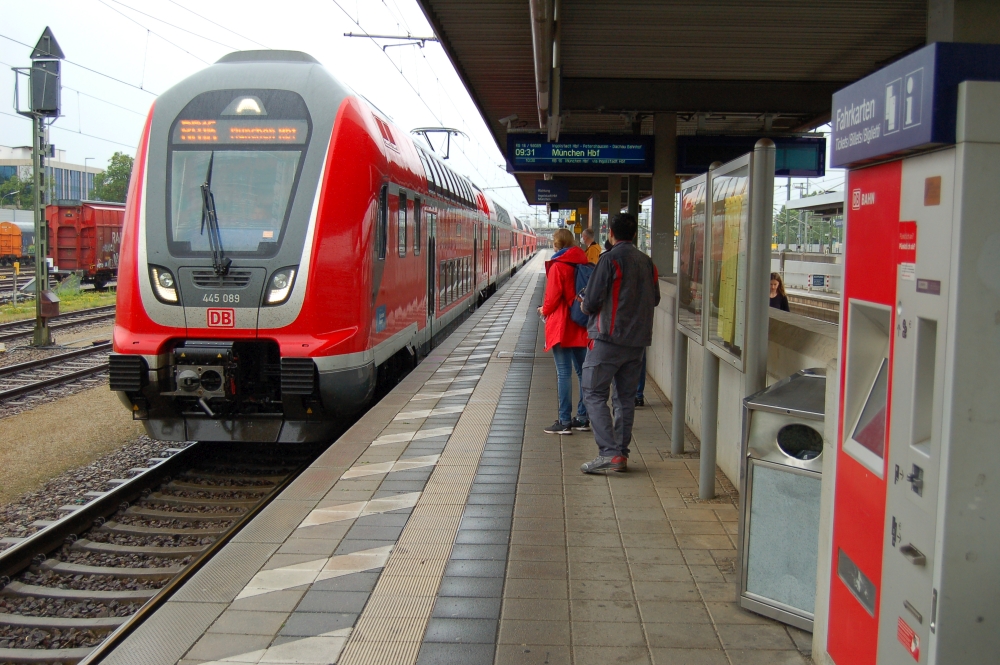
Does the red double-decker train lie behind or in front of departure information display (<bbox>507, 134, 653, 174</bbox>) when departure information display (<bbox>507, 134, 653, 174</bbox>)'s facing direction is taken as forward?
in front

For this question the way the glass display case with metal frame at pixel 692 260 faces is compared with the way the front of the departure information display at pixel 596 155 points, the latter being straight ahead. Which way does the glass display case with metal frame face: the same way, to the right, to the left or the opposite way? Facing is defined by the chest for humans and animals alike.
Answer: to the right

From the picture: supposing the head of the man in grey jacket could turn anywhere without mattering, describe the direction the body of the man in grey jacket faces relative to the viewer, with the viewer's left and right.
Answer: facing away from the viewer and to the left of the viewer

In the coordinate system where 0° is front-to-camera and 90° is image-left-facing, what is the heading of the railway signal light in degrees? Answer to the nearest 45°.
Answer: approximately 180°

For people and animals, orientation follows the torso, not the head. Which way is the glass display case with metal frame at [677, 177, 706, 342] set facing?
to the viewer's left

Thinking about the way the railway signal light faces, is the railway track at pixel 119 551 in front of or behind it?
behind

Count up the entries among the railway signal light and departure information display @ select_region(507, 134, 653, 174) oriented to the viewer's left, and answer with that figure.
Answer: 0
